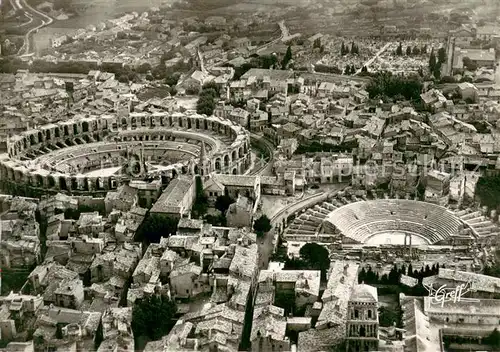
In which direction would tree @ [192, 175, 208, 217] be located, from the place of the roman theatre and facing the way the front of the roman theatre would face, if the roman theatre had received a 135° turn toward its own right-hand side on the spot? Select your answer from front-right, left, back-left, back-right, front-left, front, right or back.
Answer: front-left

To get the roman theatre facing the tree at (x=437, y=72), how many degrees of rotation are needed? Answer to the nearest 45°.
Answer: approximately 180°

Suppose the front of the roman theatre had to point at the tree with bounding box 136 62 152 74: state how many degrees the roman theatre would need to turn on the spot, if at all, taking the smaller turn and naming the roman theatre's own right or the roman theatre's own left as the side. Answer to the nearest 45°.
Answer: approximately 135° to the roman theatre's own right

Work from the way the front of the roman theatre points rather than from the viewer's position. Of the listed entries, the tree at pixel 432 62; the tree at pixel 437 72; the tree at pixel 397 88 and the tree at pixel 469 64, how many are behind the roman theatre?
4

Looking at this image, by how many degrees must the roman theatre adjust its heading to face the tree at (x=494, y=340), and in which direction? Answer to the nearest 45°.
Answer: approximately 45° to its left

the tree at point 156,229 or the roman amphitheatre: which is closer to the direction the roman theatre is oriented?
the tree

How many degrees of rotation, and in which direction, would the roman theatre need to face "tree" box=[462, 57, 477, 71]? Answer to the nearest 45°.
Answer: approximately 180°

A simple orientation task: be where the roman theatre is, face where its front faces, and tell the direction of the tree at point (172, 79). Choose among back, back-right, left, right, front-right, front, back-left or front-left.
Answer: back-right

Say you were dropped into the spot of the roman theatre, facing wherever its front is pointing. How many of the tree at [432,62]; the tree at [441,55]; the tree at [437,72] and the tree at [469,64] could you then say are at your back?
4

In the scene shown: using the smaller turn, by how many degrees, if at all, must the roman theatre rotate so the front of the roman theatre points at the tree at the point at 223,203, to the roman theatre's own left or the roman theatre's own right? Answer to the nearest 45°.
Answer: approximately 90° to the roman theatre's own right

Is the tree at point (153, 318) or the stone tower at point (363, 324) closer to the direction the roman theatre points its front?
the stone tower

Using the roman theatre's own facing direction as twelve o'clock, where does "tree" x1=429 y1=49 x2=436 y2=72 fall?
The tree is roughly at 6 o'clock from the roman theatre.

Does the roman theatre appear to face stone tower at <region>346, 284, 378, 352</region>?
yes

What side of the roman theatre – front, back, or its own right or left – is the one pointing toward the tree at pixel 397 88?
back

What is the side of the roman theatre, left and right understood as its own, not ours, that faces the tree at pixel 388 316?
front

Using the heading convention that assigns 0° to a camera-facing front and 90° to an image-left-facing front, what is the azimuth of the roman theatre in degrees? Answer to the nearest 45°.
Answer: approximately 0°

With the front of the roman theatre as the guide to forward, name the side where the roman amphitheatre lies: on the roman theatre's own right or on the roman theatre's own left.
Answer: on the roman theatre's own right

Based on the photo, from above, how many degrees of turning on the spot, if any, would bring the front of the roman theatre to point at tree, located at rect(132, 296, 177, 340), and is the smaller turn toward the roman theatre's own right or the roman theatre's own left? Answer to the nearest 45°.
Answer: approximately 45° to the roman theatre's own right
